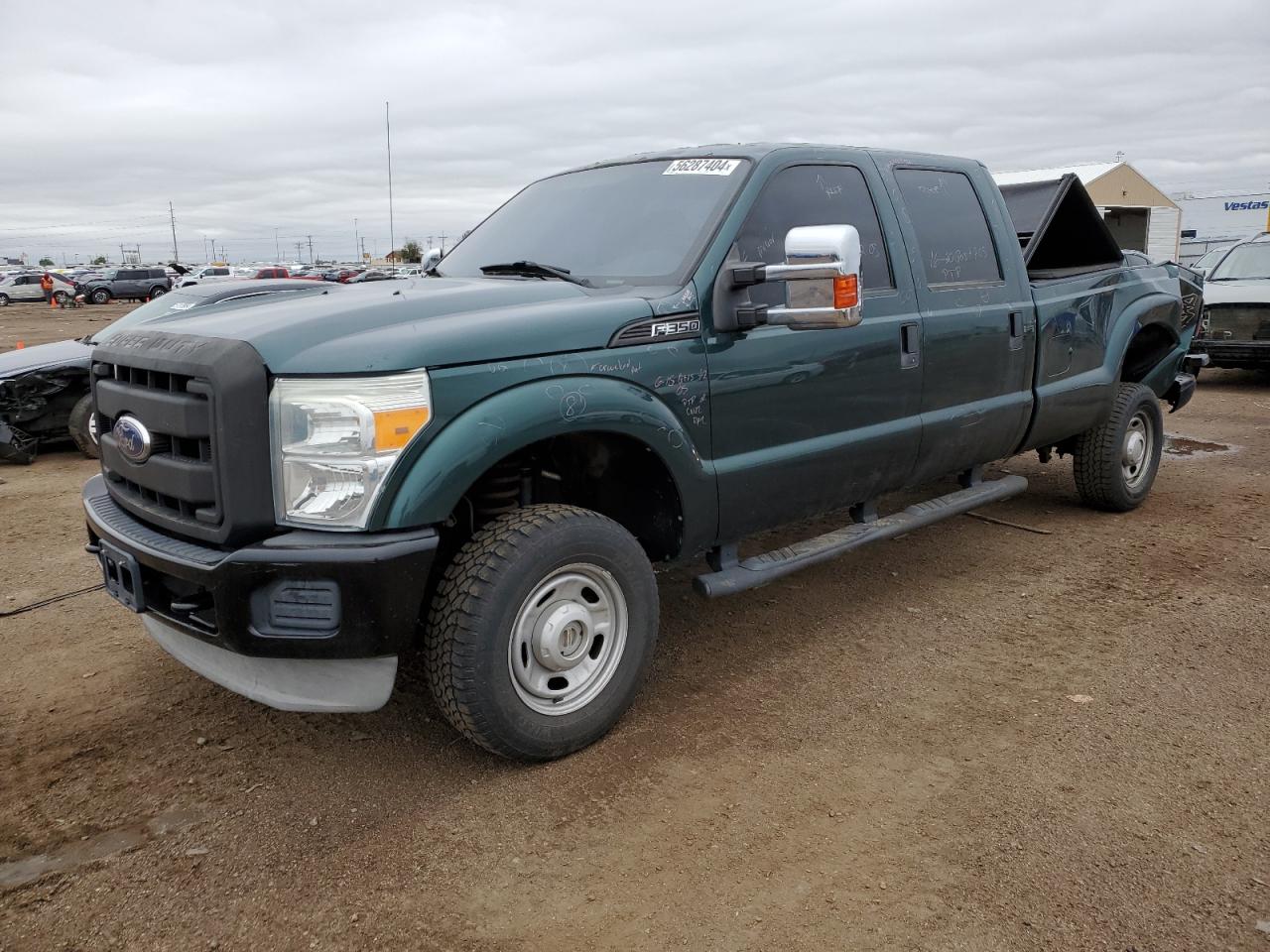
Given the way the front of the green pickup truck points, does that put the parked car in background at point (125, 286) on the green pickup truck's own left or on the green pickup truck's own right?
on the green pickup truck's own right

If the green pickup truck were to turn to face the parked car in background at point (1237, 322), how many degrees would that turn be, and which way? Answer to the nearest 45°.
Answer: approximately 180°

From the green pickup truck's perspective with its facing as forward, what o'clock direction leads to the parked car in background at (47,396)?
The parked car in background is roughly at 3 o'clock from the green pickup truck.

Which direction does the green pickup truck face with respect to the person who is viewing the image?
facing the viewer and to the left of the viewer

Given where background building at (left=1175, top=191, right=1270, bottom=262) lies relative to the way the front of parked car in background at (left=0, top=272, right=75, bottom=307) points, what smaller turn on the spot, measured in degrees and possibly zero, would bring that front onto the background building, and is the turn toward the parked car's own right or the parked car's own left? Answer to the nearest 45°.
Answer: approximately 135° to the parked car's own left

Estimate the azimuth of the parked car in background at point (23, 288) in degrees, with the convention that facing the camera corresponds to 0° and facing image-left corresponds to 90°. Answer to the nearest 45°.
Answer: approximately 90°

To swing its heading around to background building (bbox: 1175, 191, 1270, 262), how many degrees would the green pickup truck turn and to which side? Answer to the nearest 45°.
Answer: approximately 180°

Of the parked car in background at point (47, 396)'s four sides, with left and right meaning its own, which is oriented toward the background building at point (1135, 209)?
back
